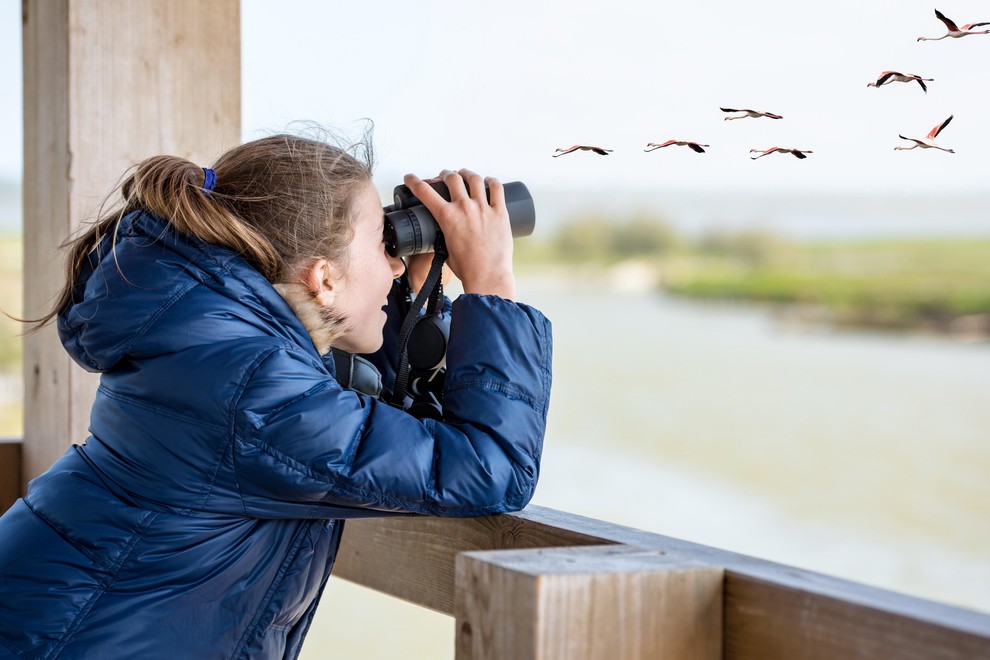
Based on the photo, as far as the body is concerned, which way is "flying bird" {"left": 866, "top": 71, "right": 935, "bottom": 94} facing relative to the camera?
to the viewer's left

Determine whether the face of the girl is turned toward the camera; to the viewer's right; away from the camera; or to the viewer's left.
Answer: to the viewer's right

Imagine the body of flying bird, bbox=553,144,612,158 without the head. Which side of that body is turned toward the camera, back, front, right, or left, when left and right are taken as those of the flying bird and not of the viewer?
left

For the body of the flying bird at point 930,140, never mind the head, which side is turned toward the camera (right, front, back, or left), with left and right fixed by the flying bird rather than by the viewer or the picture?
left

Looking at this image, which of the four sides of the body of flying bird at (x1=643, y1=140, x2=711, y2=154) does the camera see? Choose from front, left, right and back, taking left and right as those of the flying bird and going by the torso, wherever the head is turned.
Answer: left

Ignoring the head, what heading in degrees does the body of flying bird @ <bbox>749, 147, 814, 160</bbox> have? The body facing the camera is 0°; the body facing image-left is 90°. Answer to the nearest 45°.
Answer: approximately 90°

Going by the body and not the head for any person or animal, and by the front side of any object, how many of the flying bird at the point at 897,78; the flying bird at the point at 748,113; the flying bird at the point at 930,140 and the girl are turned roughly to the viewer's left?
3
